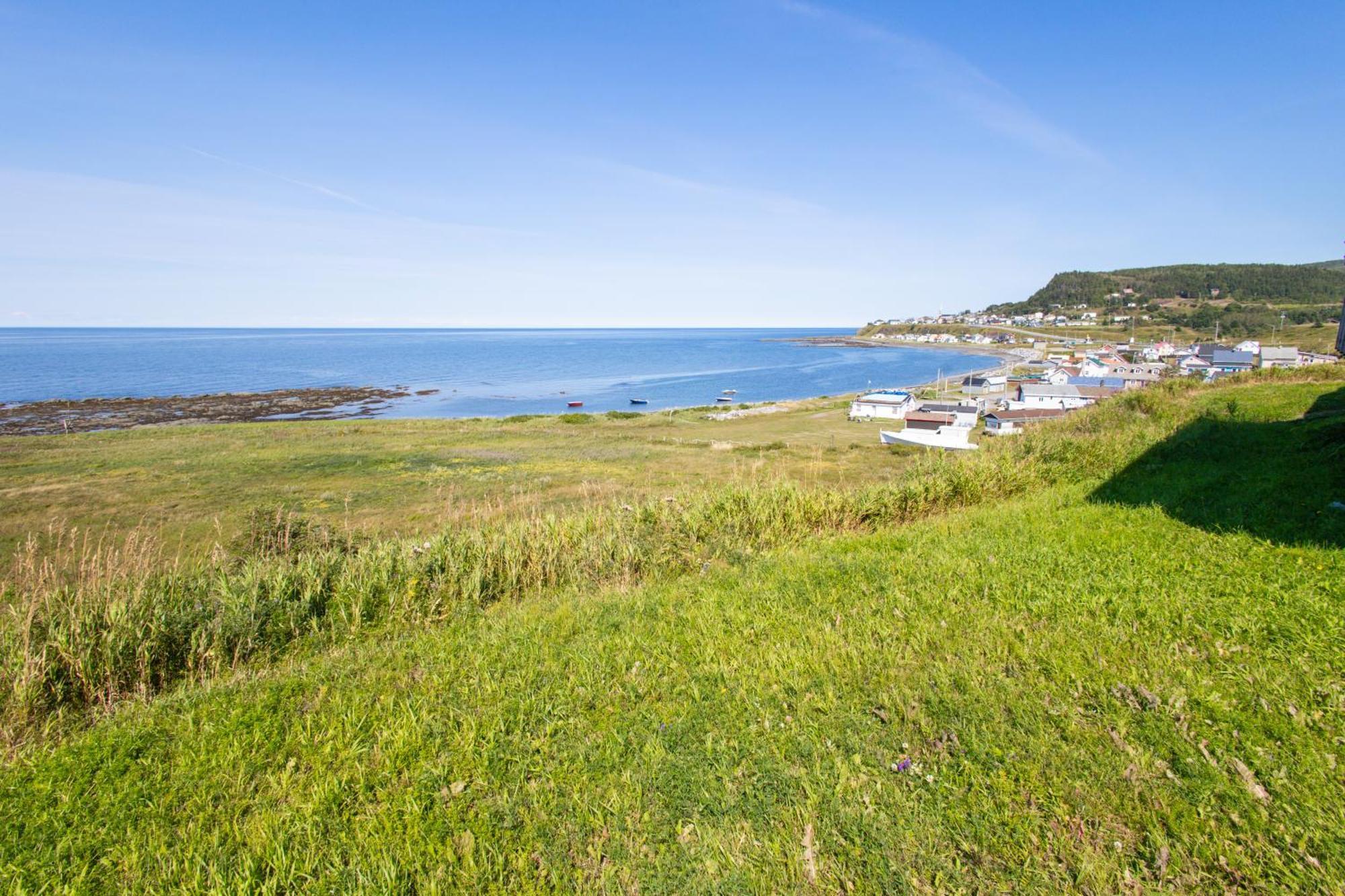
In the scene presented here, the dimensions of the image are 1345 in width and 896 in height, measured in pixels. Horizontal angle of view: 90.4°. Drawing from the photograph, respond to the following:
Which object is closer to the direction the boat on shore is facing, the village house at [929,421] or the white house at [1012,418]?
the village house

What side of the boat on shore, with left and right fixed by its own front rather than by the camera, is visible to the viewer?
left

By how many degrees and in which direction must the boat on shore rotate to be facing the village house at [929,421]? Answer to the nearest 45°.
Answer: approximately 90° to its right

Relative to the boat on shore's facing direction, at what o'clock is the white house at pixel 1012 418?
The white house is roughly at 4 o'clock from the boat on shore.

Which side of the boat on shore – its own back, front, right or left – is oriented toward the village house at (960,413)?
right
